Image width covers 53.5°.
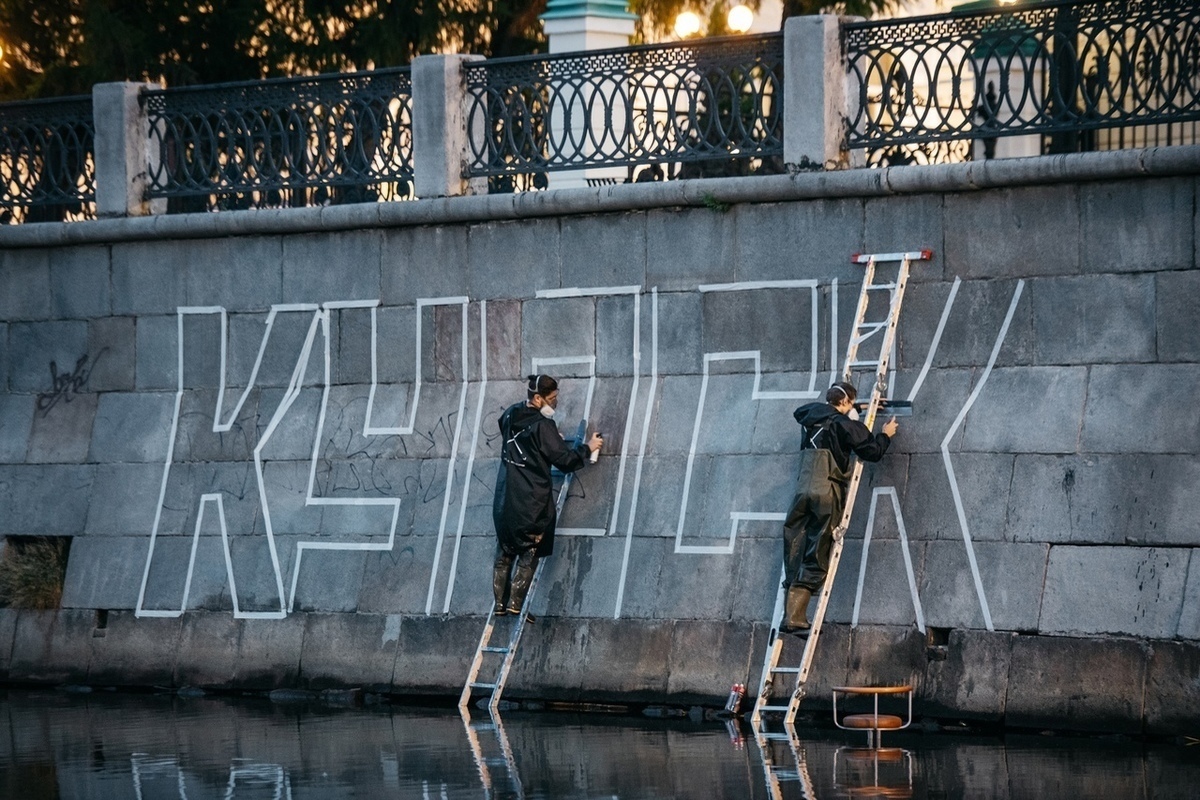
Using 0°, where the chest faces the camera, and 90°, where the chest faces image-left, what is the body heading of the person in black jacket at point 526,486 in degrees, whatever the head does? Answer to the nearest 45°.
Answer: approximately 225°

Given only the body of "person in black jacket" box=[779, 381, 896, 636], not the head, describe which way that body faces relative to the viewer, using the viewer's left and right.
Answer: facing away from the viewer and to the right of the viewer

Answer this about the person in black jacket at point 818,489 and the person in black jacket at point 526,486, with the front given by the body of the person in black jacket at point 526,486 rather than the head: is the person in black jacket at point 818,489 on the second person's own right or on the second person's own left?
on the second person's own right

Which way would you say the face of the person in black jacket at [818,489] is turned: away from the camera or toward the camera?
away from the camera

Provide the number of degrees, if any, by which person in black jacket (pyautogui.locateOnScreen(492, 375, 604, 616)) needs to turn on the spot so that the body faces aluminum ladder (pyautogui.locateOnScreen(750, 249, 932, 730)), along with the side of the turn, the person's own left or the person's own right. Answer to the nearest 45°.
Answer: approximately 45° to the person's own right
